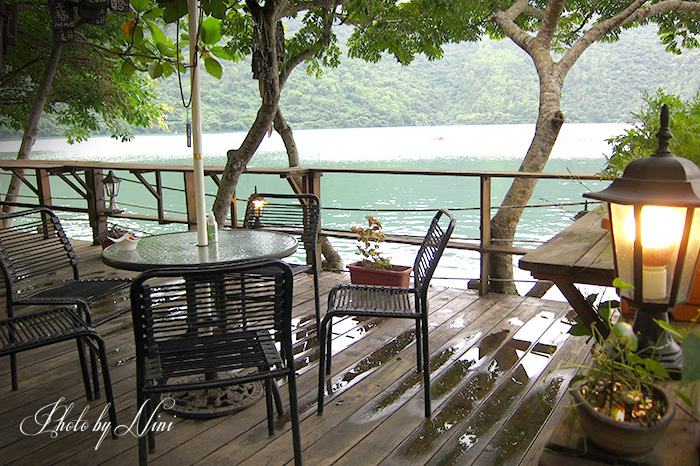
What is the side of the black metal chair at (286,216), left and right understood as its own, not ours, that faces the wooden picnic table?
left

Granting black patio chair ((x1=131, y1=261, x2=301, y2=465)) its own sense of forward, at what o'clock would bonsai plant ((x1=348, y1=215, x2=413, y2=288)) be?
The bonsai plant is roughly at 1 o'clock from the black patio chair.

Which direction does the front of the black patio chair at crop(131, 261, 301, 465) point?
away from the camera

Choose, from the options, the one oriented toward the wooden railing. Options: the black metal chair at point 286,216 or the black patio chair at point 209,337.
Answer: the black patio chair

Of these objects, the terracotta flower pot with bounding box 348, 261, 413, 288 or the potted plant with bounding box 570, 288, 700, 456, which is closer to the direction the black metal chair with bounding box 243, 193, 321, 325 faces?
the potted plant

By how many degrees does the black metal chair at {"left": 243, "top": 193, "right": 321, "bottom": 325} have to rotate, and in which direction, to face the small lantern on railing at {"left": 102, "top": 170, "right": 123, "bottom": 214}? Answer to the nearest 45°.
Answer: approximately 90° to its right

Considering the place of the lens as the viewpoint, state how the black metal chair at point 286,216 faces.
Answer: facing the viewer and to the left of the viewer

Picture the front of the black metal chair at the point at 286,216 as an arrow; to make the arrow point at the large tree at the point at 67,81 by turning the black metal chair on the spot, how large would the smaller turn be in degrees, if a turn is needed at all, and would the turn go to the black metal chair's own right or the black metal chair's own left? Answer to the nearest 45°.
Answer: approximately 90° to the black metal chair's own right

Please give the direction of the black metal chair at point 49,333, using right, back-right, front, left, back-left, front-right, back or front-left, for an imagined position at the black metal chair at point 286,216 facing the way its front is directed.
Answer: front

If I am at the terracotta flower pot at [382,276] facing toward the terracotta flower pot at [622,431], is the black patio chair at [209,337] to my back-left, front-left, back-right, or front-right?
front-right

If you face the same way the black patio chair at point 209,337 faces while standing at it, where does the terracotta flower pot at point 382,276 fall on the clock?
The terracotta flower pot is roughly at 1 o'clock from the black patio chair.

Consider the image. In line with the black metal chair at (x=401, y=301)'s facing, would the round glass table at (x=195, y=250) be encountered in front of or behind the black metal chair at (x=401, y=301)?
in front

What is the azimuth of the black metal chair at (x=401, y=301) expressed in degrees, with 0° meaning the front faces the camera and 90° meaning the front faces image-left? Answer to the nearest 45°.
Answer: approximately 90°

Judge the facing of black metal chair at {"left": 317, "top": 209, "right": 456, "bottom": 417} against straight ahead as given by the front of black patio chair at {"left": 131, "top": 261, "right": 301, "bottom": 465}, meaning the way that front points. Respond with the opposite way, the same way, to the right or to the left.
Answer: to the left

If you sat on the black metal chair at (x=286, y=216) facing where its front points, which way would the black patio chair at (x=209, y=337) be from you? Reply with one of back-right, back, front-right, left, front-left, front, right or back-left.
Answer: front-left

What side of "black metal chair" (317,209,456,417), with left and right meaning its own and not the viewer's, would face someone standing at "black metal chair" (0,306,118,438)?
front
